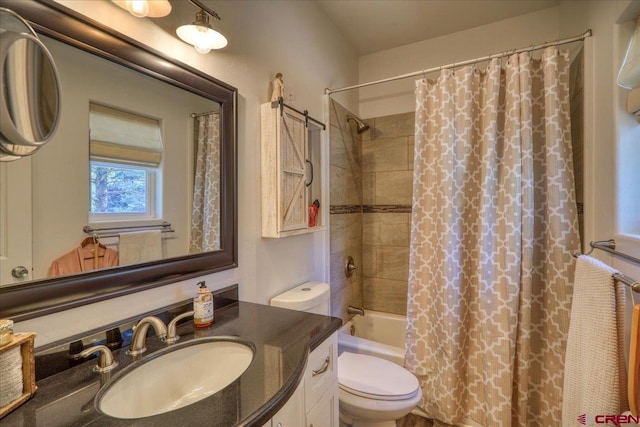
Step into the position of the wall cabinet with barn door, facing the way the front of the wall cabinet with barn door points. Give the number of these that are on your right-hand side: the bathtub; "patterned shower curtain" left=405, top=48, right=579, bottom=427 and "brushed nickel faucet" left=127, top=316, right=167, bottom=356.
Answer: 1

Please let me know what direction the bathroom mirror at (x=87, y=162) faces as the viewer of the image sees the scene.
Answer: facing the viewer and to the right of the viewer

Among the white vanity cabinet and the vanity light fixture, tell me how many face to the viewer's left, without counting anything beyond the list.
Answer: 0

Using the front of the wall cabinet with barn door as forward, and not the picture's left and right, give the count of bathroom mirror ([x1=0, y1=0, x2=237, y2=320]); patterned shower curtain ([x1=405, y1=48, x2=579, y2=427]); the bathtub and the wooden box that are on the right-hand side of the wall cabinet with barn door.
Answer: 2

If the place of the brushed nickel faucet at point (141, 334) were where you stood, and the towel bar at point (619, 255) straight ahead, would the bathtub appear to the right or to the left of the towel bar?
left

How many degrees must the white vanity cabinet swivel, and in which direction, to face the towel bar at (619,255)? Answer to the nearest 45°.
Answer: approximately 45° to its left
